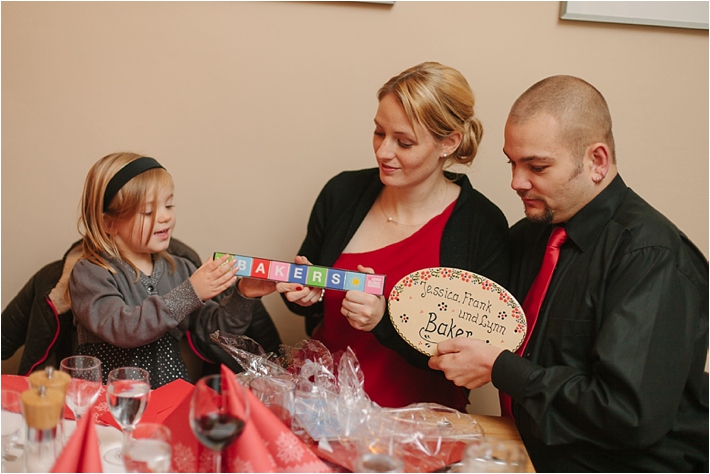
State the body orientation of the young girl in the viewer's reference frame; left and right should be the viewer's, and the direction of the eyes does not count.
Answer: facing the viewer and to the right of the viewer

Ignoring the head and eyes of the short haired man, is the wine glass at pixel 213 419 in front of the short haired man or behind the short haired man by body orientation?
in front

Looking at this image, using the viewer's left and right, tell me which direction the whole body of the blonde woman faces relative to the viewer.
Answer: facing the viewer and to the left of the viewer

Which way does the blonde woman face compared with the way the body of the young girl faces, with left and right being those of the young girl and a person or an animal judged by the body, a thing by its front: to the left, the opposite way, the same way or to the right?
to the right

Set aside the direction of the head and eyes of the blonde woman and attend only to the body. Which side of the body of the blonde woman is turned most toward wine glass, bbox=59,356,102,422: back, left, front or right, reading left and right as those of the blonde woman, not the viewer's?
front

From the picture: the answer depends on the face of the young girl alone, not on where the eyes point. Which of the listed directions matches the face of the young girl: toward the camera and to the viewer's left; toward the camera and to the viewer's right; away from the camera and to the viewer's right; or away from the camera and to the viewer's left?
toward the camera and to the viewer's right

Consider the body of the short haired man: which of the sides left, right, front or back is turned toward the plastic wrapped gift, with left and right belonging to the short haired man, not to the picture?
front

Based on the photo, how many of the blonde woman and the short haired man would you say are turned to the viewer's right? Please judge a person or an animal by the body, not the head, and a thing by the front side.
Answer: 0

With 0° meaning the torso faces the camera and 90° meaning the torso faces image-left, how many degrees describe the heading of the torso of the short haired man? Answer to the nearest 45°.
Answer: approximately 45°

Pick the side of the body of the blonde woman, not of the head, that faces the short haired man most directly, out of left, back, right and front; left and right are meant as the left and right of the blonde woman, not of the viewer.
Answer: left

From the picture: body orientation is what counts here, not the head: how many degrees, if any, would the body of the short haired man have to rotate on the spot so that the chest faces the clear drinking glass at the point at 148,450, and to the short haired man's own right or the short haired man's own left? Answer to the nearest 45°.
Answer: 0° — they already face it

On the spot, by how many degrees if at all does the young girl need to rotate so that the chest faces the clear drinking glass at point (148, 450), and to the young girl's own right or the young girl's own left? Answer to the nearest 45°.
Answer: approximately 45° to the young girl's own right

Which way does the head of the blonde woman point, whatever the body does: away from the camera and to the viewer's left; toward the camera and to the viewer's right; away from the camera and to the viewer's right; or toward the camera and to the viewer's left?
toward the camera and to the viewer's left
